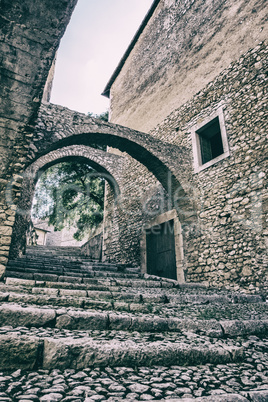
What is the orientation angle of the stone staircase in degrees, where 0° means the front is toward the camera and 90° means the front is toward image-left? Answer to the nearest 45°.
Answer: approximately 0°

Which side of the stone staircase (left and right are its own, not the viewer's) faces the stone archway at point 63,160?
back
